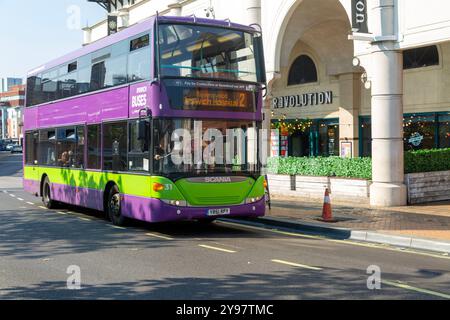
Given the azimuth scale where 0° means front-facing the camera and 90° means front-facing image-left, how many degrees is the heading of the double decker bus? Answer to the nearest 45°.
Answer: approximately 315°

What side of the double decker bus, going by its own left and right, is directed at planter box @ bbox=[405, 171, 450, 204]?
left

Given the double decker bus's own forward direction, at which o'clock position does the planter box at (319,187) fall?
The planter box is roughly at 9 o'clock from the double decker bus.

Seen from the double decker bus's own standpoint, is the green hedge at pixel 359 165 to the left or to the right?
on its left
